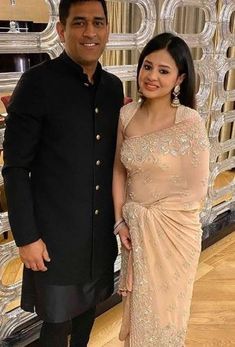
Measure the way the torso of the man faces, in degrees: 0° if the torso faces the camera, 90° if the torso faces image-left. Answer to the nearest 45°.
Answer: approximately 315°

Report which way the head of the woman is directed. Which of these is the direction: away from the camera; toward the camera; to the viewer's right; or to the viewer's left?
toward the camera

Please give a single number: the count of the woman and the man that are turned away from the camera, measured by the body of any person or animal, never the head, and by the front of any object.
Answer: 0

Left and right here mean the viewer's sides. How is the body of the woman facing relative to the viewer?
facing the viewer and to the left of the viewer
